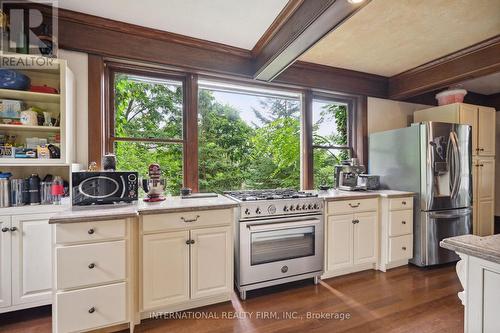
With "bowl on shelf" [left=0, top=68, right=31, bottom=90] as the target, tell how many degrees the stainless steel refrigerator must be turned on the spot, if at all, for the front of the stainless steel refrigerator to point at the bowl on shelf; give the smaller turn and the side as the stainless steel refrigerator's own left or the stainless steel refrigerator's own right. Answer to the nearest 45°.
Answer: approximately 90° to the stainless steel refrigerator's own right

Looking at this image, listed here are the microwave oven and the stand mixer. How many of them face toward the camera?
2

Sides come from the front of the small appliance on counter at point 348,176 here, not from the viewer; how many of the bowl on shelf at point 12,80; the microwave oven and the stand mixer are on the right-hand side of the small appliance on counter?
3

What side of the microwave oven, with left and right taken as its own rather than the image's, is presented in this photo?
front

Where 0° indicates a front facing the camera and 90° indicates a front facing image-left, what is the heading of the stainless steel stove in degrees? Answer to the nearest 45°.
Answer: approximately 315°

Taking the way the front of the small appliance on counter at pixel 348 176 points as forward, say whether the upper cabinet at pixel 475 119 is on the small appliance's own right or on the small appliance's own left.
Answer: on the small appliance's own left

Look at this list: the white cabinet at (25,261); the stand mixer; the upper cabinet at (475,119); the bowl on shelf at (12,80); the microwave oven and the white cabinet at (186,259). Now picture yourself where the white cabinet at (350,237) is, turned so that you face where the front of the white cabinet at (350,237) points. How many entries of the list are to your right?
5

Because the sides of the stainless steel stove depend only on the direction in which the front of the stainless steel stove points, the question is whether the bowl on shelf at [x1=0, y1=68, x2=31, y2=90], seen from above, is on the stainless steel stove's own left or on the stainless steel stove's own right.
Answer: on the stainless steel stove's own right

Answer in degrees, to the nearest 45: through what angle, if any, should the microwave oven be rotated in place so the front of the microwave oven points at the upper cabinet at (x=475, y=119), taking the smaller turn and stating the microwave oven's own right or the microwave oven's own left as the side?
approximately 90° to the microwave oven's own left

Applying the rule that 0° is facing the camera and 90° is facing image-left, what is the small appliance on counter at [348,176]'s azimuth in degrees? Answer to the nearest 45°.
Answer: approximately 315°
